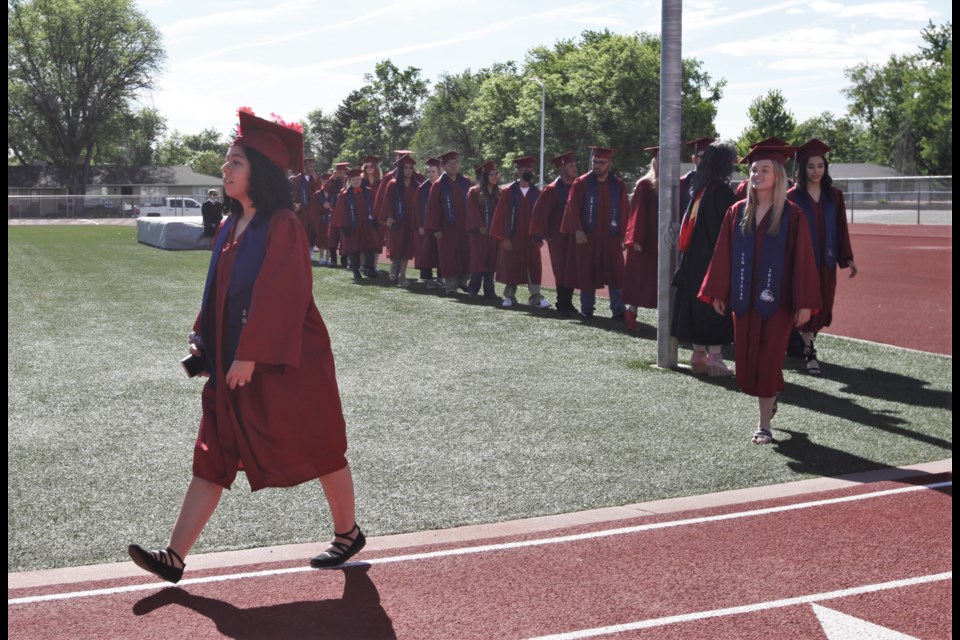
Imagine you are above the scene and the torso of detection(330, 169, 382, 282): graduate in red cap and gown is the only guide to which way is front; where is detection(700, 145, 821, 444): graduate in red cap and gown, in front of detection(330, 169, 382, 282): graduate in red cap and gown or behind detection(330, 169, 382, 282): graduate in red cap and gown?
in front

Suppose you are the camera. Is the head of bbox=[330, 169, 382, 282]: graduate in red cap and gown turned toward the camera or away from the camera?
toward the camera

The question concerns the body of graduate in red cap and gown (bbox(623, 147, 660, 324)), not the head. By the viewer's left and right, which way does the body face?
facing the viewer and to the right of the viewer

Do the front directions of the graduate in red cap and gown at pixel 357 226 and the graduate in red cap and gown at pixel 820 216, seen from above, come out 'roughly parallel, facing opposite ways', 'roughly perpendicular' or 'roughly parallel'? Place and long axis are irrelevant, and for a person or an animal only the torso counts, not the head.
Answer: roughly parallel

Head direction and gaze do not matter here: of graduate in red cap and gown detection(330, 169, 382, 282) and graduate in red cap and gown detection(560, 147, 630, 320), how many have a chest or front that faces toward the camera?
2

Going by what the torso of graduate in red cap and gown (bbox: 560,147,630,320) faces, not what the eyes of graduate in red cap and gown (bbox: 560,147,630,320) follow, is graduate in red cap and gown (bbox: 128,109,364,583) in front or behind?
in front

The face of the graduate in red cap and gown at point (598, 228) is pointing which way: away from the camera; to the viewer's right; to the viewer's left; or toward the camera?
toward the camera

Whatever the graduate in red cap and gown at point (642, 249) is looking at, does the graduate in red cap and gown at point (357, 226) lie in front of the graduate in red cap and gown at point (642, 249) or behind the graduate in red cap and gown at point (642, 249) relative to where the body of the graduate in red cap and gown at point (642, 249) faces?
behind

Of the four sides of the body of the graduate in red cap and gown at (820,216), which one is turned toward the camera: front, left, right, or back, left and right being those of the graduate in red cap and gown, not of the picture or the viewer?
front

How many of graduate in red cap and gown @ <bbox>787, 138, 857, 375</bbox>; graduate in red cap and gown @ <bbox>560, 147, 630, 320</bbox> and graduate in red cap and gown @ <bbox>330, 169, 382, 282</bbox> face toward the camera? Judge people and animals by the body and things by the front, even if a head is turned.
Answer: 3
